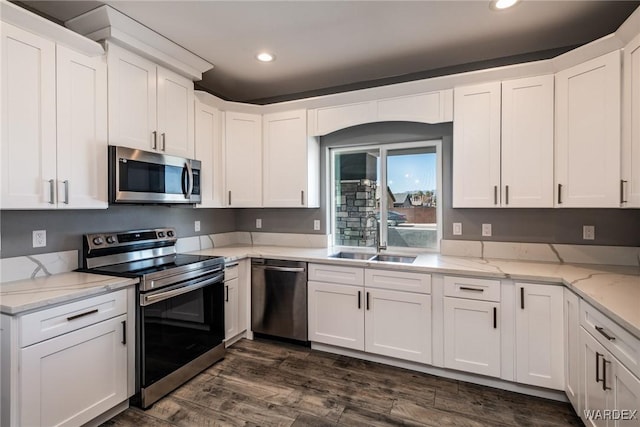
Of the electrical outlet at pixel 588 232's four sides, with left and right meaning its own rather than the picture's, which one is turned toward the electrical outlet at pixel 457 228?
right

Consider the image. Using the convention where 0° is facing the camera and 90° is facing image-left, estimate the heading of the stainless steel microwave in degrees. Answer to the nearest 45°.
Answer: approximately 315°

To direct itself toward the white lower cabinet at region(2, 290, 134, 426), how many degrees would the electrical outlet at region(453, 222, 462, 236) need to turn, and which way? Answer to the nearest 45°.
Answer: approximately 45° to its right

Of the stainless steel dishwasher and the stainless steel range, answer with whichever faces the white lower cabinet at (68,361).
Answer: the stainless steel dishwasher

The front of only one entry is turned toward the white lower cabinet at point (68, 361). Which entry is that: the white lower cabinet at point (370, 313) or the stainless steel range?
the white lower cabinet at point (370, 313)

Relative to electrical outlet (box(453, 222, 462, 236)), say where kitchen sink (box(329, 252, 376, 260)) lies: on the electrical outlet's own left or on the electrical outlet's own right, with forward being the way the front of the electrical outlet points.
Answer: on the electrical outlet's own right

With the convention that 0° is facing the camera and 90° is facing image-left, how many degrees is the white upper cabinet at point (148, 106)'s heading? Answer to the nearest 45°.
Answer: approximately 315°

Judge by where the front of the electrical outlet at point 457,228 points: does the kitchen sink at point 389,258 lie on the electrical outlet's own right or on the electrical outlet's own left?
on the electrical outlet's own right

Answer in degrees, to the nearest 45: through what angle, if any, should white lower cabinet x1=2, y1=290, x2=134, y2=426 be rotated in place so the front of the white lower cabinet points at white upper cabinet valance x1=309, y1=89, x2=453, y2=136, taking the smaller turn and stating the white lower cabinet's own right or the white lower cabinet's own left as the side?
approximately 45° to the white lower cabinet's own left

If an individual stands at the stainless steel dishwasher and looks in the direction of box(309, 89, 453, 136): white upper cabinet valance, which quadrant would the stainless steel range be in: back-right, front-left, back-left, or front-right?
back-right

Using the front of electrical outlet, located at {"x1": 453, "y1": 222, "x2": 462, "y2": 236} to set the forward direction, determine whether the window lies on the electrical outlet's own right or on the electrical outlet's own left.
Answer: on the electrical outlet's own right

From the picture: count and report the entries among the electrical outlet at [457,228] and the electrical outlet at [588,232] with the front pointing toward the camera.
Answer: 2
